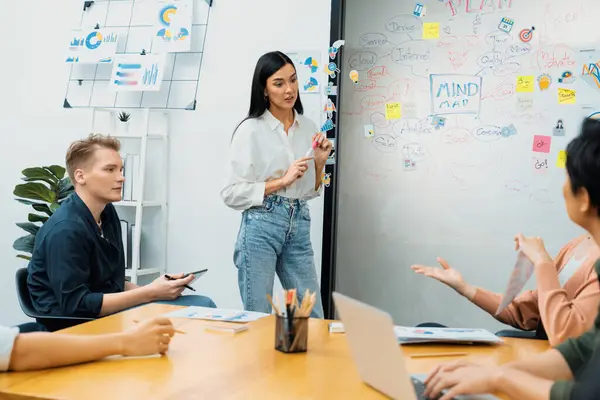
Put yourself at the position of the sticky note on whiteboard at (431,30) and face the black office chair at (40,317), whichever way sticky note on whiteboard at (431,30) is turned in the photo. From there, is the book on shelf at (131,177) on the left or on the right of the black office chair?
right

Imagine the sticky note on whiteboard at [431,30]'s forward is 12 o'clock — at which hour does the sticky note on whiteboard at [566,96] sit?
the sticky note on whiteboard at [566,96] is roughly at 9 o'clock from the sticky note on whiteboard at [431,30].

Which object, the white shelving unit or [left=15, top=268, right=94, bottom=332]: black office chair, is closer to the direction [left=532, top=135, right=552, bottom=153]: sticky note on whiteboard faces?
the black office chair

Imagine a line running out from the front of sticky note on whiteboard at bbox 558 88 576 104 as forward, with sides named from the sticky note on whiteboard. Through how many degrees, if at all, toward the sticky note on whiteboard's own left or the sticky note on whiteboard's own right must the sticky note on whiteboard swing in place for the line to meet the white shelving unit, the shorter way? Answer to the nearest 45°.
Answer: approximately 90° to the sticky note on whiteboard's own right

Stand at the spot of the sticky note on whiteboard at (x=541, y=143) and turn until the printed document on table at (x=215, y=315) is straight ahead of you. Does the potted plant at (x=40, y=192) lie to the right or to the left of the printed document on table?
right

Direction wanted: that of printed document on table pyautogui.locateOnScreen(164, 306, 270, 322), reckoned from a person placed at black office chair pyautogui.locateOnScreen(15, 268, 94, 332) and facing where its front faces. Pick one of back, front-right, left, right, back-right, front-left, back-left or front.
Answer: front-right

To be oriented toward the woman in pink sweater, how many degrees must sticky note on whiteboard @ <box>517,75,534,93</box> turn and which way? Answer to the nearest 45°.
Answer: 0° — it already faces them

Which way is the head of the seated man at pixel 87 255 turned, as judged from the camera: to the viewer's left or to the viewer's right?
to the viewer's right

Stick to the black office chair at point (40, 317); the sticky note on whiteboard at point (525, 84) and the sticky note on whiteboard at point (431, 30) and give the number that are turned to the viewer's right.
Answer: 1
